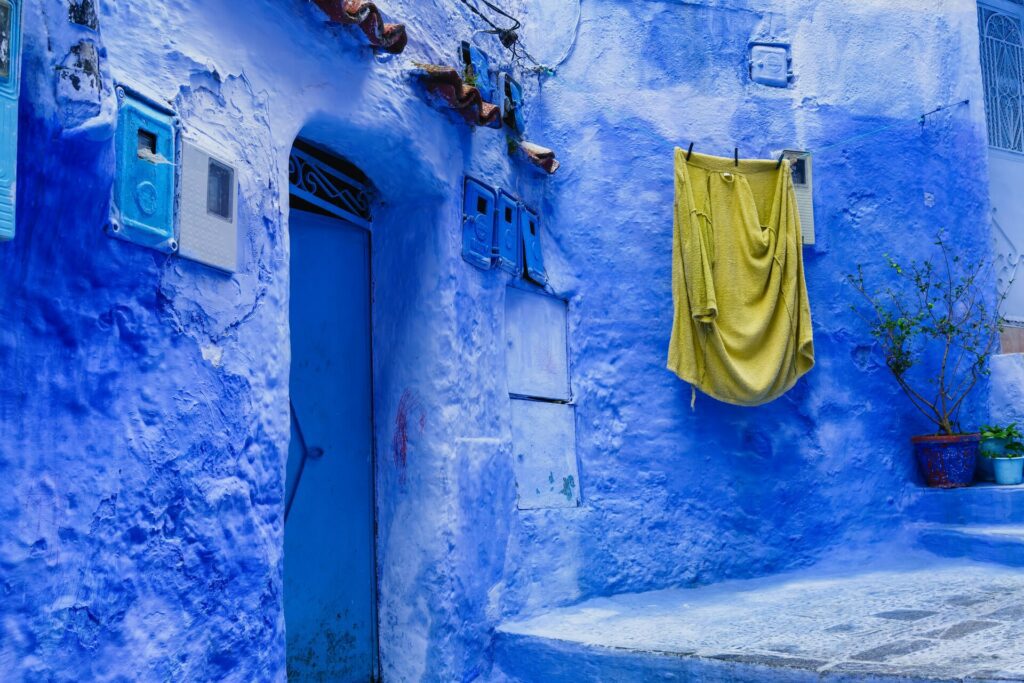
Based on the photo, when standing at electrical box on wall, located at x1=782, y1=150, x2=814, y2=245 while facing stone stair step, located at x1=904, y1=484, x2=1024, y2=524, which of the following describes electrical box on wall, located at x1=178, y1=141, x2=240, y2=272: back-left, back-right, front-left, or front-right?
back-right

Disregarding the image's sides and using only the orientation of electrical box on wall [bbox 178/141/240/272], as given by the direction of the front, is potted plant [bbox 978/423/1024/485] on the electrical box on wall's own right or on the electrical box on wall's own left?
on the electrical box on wall's own left

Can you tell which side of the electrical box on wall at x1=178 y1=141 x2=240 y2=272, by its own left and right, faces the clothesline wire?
left

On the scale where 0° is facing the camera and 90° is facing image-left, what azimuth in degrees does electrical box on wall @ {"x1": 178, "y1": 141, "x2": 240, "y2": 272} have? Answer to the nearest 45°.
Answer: approximately 315°

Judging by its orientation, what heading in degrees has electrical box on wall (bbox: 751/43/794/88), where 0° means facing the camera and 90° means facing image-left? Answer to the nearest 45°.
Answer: approximately 0°

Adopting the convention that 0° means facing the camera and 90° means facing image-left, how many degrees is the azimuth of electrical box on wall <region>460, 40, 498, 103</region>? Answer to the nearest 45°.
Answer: approximately 315°
